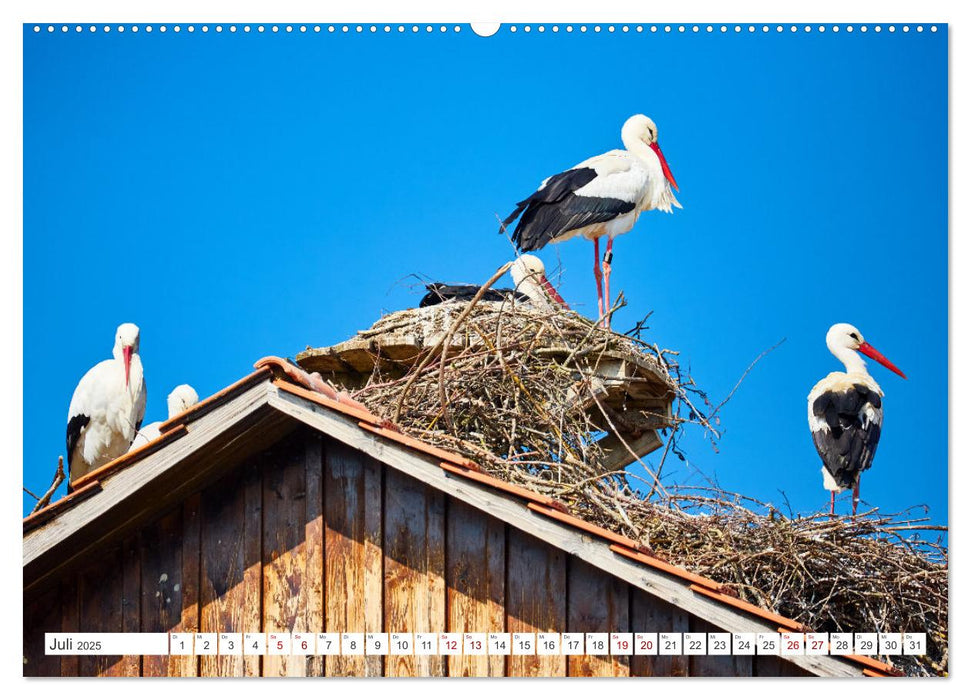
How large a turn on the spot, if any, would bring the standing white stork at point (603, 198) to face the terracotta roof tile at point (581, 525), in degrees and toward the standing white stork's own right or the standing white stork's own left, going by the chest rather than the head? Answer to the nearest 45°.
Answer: approximately 90° to the standing white stork's own right

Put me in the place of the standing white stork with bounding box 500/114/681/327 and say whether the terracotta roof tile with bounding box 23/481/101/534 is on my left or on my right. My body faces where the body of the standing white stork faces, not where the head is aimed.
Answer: on my right

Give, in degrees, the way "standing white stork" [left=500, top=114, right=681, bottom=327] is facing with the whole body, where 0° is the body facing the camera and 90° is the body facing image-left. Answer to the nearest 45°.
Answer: approximately 270°

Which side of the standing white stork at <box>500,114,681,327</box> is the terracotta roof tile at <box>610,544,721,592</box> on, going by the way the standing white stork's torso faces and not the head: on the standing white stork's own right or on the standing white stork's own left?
on the standing white stork's own right
